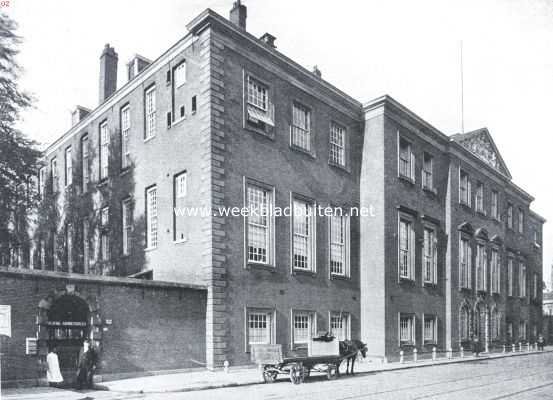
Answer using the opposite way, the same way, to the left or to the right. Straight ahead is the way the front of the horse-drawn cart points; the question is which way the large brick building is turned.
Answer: to the right

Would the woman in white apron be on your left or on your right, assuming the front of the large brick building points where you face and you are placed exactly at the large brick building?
on your right

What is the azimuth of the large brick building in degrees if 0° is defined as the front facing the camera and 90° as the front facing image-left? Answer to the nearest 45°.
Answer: approximately 315°

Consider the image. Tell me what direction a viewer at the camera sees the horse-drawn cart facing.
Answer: facing away from the viewer and to the right of the viewer

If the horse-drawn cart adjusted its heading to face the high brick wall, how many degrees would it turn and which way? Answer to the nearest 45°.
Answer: approximately 135° to its left
